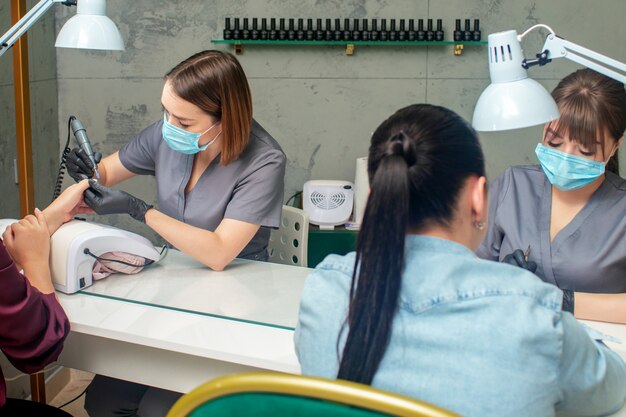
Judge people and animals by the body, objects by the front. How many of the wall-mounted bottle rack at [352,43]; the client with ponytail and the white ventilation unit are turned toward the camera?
2

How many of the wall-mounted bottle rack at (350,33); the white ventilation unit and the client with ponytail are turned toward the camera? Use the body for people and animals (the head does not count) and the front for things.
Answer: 2

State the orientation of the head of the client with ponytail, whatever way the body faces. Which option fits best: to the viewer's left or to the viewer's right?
to the viewer's right

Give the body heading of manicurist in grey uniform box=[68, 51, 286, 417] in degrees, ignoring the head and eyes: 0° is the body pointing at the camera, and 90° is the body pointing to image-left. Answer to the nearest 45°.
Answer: approximately 45°

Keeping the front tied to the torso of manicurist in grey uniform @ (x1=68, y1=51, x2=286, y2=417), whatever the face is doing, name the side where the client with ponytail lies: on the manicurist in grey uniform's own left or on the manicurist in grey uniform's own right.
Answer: on the manicurist in grey uniform's own left

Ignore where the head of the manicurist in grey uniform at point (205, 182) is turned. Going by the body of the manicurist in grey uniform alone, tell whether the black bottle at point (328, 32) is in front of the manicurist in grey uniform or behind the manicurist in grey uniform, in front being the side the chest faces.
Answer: behind

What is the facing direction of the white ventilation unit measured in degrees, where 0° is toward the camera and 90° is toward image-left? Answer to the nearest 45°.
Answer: approximately 0°

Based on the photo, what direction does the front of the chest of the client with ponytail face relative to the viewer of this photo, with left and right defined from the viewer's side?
facing away from the viewer and to the right of the viewer

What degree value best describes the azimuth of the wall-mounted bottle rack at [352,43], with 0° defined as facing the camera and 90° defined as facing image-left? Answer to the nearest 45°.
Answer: approximately 0°

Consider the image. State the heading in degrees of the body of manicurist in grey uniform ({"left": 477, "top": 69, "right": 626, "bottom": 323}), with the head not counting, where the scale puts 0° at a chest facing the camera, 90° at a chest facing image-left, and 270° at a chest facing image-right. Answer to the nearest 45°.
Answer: approximately 45°
